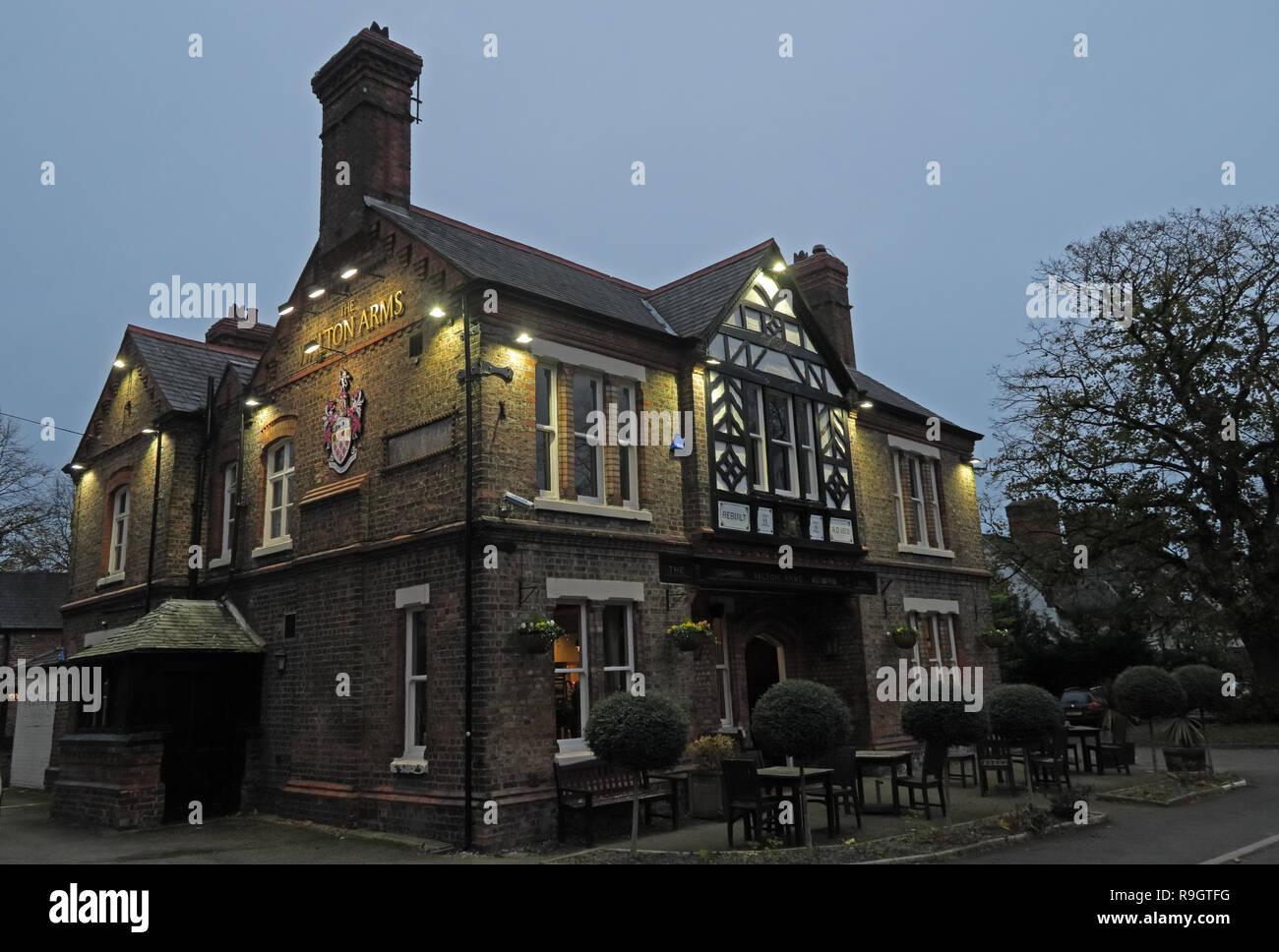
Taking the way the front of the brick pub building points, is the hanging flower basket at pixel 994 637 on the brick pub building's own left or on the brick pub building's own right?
on the brick pub building's own left

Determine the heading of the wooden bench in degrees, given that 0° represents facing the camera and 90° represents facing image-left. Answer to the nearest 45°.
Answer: approximately 315°

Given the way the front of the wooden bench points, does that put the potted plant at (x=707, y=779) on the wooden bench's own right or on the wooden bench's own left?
on the wooden bench's own left

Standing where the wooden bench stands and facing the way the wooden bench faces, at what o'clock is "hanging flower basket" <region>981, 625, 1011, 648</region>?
The hanging flower basket is roughly at 9 o'clock from the wooden bench.

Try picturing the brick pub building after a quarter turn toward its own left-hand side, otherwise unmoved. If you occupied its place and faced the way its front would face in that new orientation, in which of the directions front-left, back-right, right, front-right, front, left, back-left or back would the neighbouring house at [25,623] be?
left

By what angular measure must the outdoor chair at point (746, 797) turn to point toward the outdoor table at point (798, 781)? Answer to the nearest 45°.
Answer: approximately 45° to its right

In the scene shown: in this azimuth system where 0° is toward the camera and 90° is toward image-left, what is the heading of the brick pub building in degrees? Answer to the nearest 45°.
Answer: approximately 315°

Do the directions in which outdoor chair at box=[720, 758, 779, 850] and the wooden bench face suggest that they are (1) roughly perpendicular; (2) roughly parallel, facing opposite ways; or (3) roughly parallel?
roughly perpendicular
